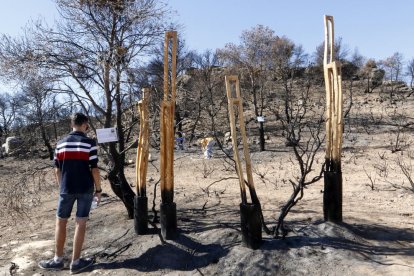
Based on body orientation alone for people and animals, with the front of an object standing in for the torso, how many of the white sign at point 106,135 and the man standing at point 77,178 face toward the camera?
1

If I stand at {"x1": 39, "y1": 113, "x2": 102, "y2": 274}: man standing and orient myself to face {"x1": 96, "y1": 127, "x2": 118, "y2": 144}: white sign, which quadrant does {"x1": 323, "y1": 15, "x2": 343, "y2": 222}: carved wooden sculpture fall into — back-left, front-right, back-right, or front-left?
front-right

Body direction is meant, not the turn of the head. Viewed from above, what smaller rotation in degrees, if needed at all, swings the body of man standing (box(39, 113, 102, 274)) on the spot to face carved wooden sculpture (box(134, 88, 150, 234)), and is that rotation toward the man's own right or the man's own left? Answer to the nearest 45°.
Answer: approximately 45° to the man's own right

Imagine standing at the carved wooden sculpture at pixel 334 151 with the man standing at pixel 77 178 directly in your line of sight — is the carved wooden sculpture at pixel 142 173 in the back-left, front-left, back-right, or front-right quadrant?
front-right

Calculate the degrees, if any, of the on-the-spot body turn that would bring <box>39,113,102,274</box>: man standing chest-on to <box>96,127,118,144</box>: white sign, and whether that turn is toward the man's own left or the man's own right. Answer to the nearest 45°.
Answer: approximately 45° to the man's own right

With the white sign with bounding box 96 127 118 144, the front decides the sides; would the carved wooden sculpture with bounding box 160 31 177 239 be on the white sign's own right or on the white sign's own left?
on the white sign's own left

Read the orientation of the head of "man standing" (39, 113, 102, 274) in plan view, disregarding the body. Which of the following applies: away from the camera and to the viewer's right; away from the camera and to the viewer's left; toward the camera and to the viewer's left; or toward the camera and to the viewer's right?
away from the camera and to the viewer's right

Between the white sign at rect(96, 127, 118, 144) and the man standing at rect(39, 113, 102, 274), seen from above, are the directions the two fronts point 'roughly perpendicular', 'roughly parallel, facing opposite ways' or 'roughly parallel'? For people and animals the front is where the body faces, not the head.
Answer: roughly parallel, facing opposite ways

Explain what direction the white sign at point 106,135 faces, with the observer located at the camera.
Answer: facing the viewer

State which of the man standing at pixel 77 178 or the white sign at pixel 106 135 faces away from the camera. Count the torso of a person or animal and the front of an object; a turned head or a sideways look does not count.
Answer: the man standing

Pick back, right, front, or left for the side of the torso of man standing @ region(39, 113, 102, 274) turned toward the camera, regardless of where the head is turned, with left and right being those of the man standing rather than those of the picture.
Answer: back
